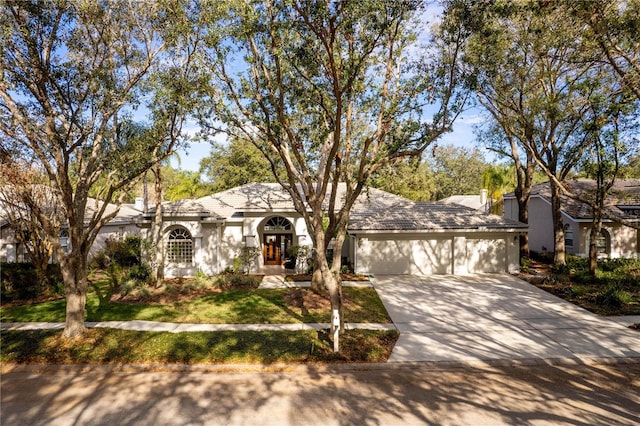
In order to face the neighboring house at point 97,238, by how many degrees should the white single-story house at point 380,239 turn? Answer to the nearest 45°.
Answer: approximately 90° to its right

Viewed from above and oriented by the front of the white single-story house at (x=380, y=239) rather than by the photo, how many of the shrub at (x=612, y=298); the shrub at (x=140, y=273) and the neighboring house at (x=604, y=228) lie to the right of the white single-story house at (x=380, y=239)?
1

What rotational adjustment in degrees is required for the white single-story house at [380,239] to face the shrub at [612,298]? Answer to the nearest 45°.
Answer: approximately 45° to its left

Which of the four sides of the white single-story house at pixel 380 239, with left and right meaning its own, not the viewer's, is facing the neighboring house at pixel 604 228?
left

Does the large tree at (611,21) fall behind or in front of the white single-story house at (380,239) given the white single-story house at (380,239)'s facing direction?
in front

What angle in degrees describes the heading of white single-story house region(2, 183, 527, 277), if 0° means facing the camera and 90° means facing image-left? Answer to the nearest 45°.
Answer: approximately 0°

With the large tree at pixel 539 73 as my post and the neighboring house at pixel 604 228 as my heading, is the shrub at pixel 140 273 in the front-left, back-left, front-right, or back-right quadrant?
back-left

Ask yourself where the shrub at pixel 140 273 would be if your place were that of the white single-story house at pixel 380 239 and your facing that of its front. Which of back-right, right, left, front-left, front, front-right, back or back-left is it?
right
